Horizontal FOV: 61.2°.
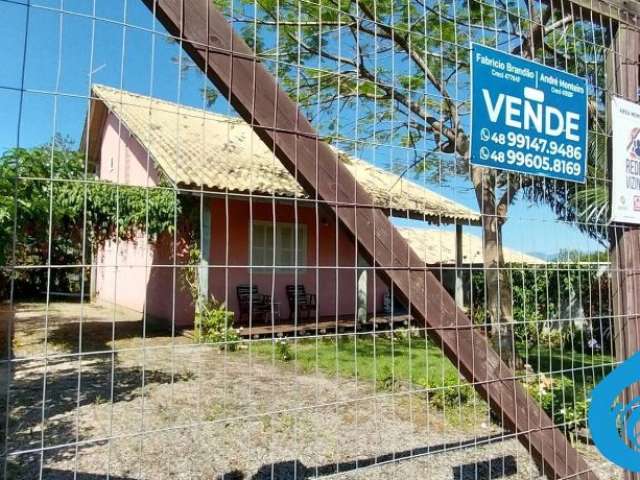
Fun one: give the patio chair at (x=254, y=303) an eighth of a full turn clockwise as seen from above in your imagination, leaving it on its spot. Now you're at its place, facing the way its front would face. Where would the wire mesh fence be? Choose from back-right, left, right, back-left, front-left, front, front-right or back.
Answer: front

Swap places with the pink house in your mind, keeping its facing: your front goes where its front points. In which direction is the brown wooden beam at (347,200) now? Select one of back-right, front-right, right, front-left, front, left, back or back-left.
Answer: front-right

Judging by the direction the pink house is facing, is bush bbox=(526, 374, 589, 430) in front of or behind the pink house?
in front

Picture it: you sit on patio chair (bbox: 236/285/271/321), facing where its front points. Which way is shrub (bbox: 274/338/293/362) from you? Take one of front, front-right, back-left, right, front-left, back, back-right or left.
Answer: front-right

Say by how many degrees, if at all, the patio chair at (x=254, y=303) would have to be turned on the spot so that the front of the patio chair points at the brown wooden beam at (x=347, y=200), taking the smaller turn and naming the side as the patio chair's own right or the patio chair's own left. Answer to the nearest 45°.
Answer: approximately 45° to the patio chair's own right

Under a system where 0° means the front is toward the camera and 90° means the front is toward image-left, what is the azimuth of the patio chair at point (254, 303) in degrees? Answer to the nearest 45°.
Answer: approximately 315°

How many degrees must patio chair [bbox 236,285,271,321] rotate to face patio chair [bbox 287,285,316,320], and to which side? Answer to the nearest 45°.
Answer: approximately 90° to its left

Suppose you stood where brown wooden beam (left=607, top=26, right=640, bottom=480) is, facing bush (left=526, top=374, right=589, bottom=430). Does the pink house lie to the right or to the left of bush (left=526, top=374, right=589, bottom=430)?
left

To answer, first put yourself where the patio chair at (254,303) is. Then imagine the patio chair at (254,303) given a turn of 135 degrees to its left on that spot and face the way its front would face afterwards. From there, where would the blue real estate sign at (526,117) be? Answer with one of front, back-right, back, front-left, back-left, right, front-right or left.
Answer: back

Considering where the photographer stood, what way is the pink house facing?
facing the viewer and to the right of the viewer

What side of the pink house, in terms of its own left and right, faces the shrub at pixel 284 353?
front
